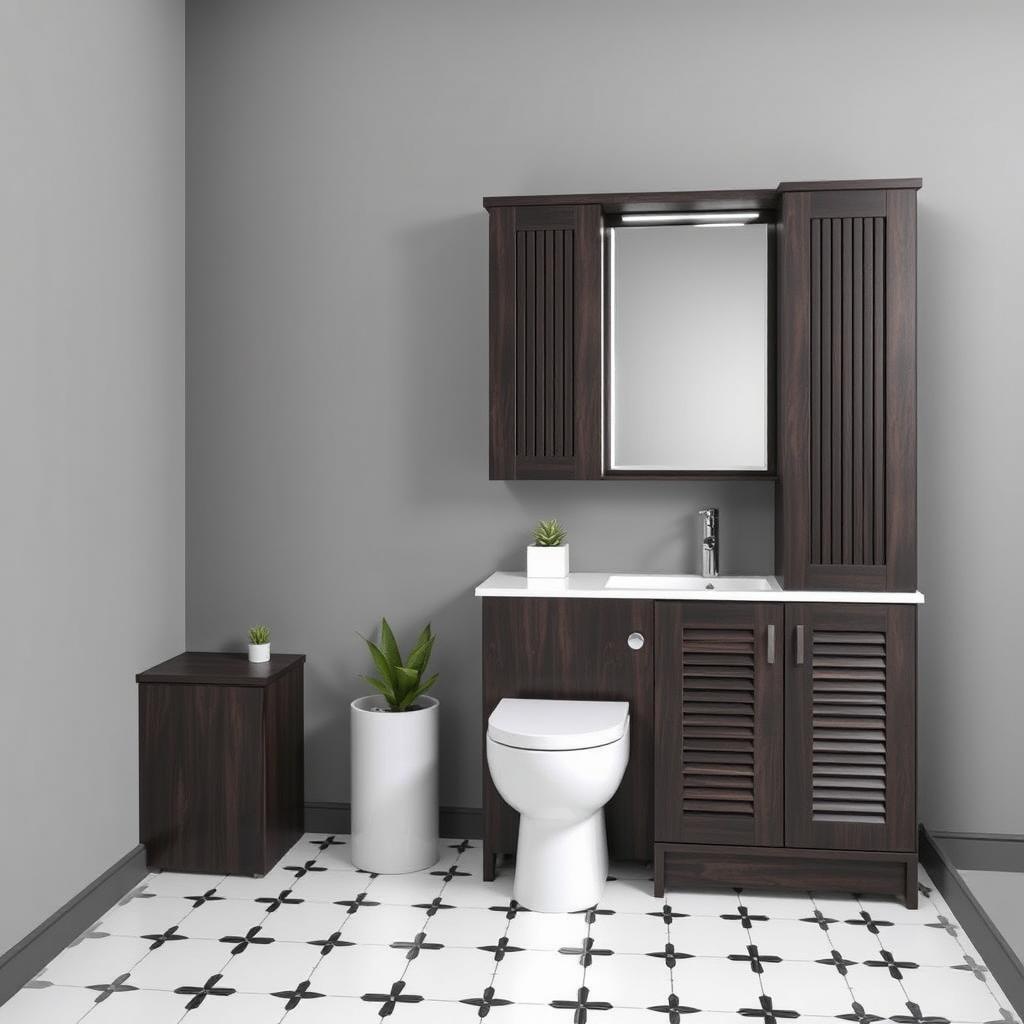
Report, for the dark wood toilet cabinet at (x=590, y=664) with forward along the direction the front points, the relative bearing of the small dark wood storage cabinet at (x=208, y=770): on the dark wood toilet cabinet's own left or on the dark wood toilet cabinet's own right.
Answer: on the dark wood toilet cabinet's own right

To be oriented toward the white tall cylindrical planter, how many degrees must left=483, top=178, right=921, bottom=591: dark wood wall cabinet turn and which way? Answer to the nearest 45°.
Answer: approximately 90° to its right

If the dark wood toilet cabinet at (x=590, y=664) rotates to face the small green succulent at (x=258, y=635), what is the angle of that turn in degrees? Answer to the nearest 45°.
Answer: approximately 90° to its right

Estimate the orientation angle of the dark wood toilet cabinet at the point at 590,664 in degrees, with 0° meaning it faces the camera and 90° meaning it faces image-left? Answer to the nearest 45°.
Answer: approximately 0°

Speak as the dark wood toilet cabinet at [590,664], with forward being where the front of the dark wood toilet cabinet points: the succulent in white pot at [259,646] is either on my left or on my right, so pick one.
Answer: on my right

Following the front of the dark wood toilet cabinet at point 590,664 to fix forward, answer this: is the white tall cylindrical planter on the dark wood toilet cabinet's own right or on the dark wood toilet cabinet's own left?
on the dark wood toilet cabinet's own right

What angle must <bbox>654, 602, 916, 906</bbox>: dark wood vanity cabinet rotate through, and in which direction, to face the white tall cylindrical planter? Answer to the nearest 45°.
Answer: approximately 90° to its right

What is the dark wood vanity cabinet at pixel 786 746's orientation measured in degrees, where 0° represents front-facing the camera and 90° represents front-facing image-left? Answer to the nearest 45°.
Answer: approximately 0°
